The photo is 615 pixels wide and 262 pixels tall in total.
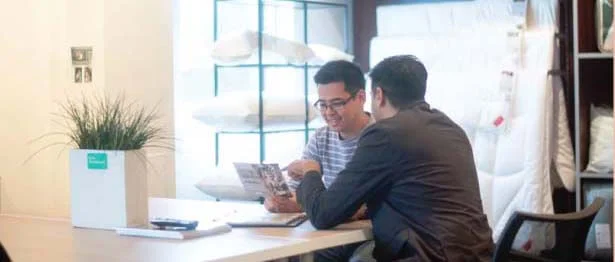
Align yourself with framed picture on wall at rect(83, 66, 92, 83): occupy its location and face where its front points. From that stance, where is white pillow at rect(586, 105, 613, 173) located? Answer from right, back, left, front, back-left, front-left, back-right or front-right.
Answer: left

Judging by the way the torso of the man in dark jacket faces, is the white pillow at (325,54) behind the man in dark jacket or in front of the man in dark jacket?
in front

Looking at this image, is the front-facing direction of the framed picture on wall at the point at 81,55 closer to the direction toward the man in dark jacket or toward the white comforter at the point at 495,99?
the man in dark jacket

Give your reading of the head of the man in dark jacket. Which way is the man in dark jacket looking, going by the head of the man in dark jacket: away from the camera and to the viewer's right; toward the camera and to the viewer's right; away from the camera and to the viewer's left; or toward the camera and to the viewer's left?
away from the camera and to the viewer's left

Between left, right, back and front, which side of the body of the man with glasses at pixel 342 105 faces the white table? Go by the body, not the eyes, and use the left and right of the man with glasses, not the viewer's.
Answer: front

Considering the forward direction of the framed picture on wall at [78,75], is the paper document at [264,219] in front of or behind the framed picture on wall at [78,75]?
in front

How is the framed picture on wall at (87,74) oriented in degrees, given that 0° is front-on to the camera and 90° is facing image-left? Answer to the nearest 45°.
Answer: approximately 0°

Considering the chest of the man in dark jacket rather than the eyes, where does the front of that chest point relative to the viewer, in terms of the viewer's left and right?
facing away from the viewer and to the left of the viewer
